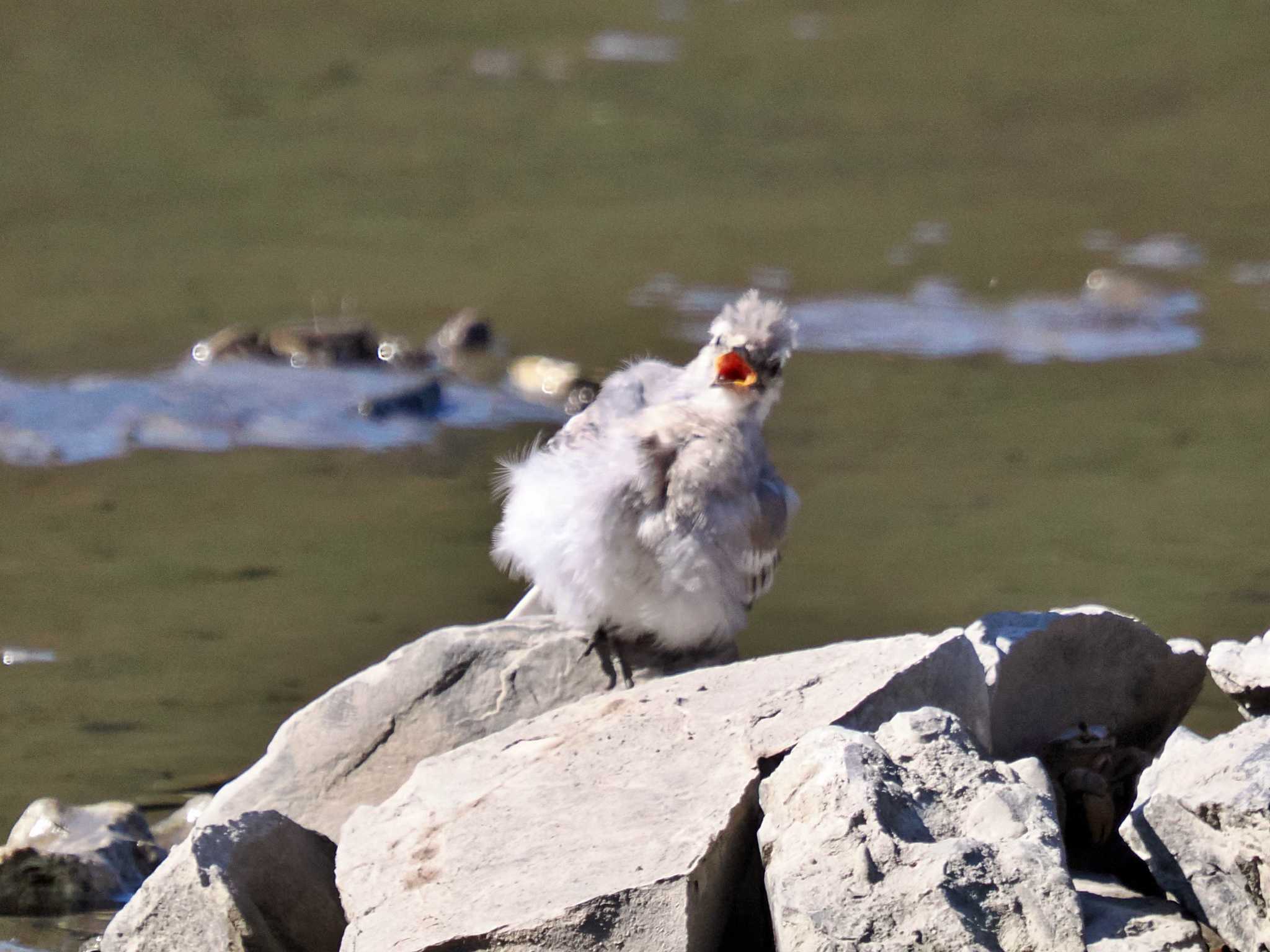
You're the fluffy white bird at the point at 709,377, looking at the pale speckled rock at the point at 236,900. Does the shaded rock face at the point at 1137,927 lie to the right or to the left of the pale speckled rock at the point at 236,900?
left

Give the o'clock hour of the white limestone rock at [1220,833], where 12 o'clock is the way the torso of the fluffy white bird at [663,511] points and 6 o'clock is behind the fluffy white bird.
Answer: The white limestone rock is roughly at 11 o'clock from the fluffy white bird.

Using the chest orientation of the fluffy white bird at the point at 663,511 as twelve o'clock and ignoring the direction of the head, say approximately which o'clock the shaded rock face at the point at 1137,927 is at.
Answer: The shaded rock face is roughly at 11 o'clock from the fluffy white bird.

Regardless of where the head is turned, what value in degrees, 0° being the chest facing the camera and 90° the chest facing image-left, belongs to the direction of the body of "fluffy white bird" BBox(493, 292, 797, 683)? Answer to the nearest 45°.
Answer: approximately 0°

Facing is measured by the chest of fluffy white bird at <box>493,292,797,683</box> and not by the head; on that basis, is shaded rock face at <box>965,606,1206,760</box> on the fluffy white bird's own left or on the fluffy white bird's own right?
on the fluffy white bird's own left
